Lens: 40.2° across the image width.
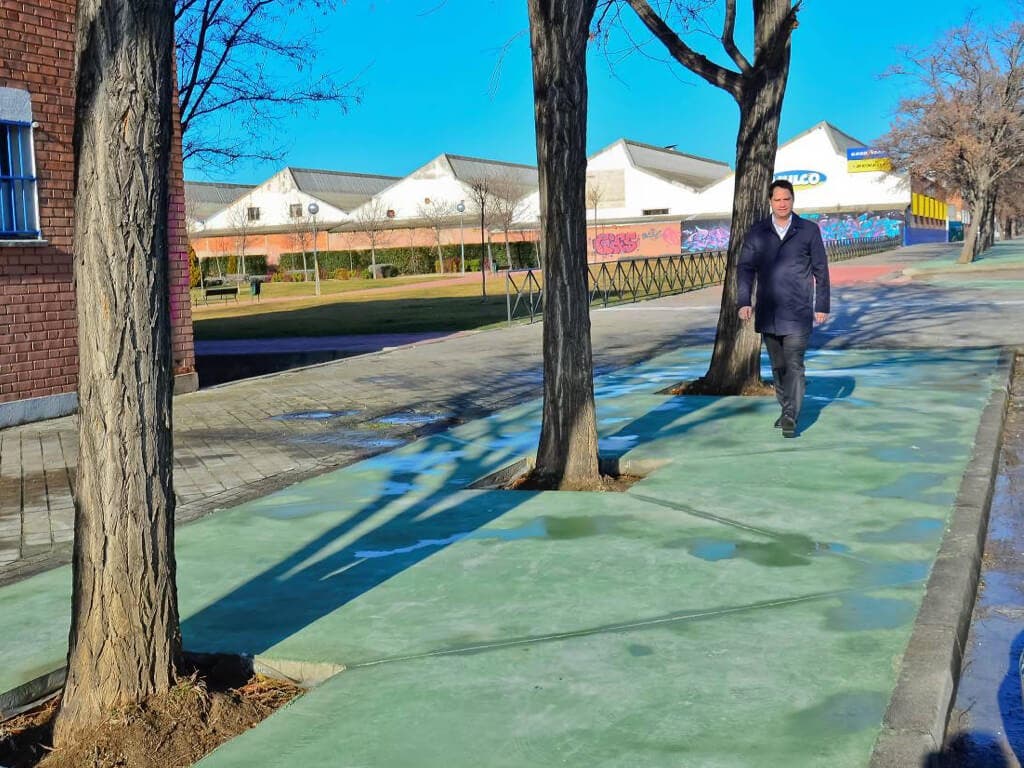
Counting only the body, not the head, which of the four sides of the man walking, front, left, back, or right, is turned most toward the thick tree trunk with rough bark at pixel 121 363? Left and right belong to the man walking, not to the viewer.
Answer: front

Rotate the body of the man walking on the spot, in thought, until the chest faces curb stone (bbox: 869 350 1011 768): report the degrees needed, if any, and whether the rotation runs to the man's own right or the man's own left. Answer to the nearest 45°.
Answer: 0° — they already face it

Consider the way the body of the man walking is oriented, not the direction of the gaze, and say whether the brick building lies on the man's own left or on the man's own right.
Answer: on the man's own right

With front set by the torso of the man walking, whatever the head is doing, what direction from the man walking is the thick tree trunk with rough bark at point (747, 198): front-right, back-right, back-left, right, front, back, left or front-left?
back

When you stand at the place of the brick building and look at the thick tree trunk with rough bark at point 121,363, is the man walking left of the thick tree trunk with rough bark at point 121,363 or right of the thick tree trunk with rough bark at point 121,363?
left

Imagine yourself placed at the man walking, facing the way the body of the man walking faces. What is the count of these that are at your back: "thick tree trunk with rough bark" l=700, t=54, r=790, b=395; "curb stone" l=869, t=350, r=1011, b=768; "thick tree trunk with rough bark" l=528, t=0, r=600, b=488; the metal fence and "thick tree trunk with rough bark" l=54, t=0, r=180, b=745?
2

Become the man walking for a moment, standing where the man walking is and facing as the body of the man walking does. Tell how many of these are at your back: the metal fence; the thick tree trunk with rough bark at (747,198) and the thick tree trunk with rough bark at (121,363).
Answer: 2

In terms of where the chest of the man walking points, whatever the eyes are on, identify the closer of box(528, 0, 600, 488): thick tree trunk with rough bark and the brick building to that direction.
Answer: the thick tree trunk with rough bark

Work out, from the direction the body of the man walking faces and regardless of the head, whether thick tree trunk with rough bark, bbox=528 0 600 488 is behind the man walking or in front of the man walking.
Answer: in front

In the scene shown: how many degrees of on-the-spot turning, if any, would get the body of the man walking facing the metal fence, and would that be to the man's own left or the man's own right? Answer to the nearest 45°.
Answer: approximately 180°

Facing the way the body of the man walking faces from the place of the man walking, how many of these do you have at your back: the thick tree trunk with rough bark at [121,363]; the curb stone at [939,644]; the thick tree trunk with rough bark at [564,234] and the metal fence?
1

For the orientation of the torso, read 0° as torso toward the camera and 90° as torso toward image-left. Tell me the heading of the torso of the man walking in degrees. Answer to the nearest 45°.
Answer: approximately 0°
